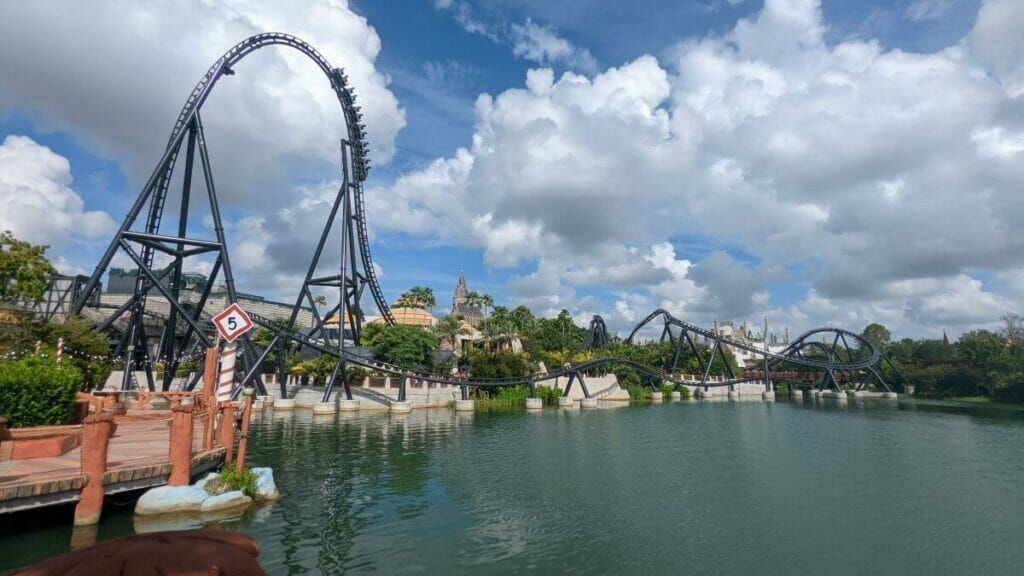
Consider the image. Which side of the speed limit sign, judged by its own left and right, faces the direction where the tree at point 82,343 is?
back

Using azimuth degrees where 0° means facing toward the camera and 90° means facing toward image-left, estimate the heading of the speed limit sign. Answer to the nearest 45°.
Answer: approximately 0°

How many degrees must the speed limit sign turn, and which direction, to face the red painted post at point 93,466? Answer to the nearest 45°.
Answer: approximately 45° to its right

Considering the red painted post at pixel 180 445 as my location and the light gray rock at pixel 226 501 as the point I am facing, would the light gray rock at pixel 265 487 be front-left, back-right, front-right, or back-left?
front-left

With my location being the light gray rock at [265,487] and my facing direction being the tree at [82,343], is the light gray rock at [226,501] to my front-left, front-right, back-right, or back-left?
back-left
